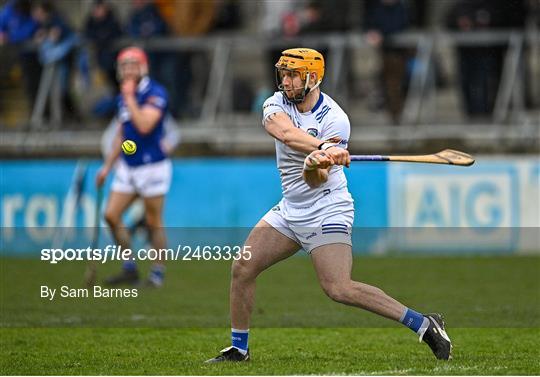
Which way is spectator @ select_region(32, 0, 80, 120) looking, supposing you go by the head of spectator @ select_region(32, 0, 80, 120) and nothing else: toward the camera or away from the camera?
toward the camera

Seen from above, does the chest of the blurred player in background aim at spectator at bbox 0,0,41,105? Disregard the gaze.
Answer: no

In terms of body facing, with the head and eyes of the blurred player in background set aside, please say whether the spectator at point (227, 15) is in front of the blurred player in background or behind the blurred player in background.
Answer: behind

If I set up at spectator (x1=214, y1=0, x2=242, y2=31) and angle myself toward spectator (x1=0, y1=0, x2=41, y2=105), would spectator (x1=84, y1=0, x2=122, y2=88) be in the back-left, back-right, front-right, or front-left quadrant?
front-left

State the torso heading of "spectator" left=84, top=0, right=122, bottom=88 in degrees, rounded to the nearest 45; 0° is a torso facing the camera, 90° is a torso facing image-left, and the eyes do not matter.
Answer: approximately 0°

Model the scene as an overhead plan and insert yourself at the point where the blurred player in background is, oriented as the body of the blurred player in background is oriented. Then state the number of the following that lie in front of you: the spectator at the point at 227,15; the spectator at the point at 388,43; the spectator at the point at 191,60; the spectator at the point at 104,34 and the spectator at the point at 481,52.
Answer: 0

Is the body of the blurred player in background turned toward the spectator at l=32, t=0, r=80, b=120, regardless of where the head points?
no

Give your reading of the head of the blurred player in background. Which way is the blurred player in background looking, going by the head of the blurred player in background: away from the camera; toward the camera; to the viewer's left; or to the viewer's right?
toward the camera

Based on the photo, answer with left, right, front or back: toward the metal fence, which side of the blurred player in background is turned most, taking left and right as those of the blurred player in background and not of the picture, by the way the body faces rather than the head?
back

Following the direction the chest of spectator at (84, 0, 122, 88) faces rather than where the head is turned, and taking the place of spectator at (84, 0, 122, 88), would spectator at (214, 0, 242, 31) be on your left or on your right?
on your left

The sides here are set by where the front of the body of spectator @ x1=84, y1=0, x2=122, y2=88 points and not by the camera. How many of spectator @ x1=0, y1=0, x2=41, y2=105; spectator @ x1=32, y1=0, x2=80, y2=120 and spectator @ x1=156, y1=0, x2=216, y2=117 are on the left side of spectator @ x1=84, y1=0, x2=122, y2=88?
1

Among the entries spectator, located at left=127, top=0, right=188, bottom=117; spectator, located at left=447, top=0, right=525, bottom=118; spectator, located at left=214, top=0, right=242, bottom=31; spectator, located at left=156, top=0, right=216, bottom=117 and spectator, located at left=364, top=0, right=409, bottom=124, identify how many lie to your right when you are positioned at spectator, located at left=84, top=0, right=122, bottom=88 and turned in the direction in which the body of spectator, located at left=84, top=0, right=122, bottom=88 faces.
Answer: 0

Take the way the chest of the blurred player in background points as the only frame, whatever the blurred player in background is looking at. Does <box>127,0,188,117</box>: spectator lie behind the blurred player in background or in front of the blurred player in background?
behind

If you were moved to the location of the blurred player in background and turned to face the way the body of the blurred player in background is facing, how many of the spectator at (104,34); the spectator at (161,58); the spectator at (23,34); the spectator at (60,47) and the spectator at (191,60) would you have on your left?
0

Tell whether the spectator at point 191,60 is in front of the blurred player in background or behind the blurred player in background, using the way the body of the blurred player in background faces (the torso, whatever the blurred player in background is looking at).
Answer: behind

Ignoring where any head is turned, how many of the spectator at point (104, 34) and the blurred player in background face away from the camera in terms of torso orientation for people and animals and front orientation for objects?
0
